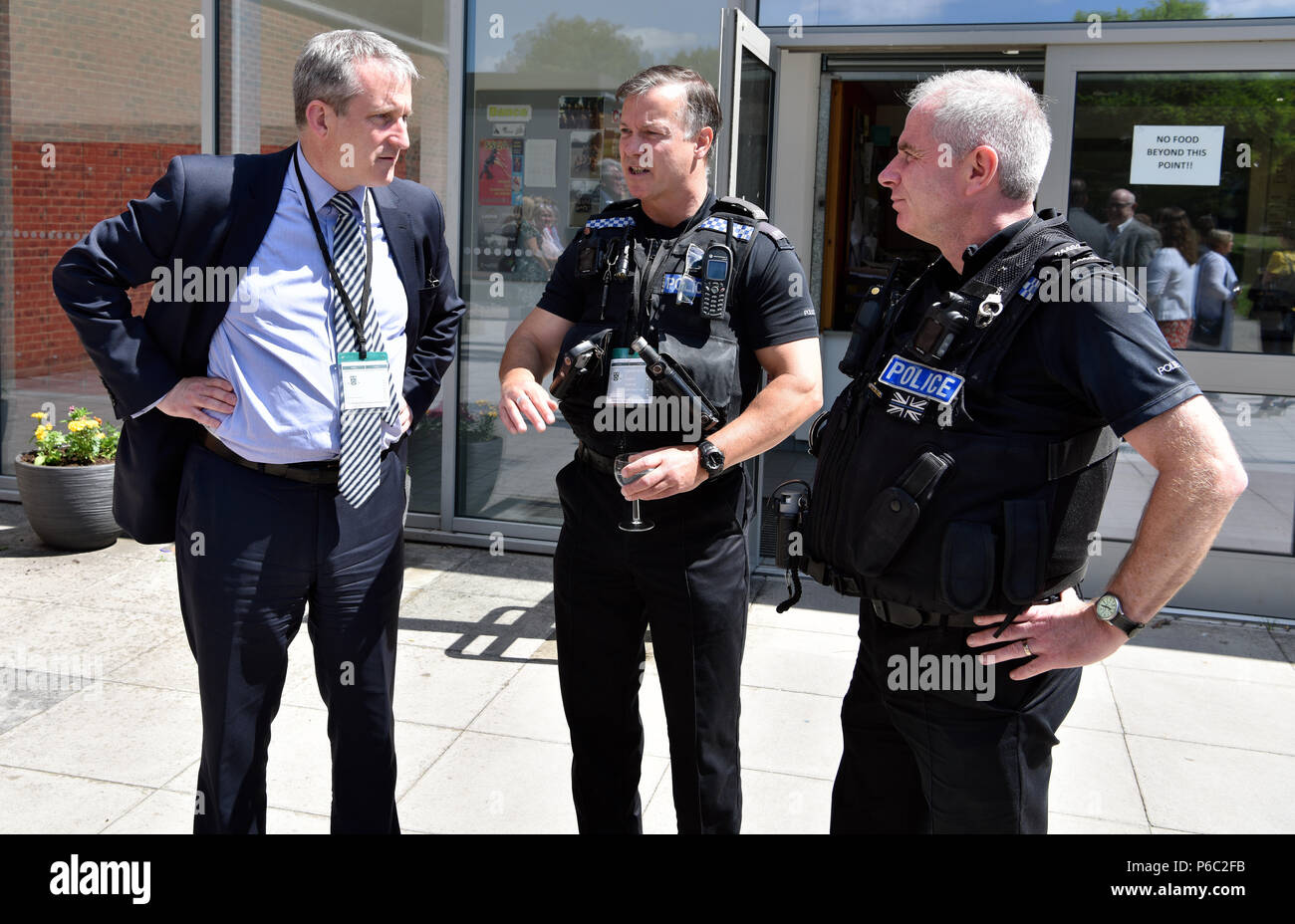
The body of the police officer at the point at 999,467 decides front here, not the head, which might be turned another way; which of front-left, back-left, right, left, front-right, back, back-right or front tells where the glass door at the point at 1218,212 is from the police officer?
back-right

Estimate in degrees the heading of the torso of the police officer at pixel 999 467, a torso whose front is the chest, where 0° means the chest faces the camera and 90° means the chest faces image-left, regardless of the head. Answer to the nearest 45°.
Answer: approximately 45°

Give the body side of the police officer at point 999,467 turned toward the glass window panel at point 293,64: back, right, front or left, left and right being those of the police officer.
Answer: right

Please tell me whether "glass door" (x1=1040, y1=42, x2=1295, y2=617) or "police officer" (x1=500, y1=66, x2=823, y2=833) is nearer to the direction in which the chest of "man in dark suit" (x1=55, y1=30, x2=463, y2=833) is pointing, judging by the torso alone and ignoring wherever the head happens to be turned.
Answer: the police officer

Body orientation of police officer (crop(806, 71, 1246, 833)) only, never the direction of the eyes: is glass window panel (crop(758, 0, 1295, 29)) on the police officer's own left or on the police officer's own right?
on the police officer's own right

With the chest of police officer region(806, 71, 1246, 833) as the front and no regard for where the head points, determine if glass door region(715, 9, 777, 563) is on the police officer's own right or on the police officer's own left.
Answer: on the police officer's own right

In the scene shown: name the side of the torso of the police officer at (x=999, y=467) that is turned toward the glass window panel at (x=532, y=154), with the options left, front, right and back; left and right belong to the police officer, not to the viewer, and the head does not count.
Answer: right

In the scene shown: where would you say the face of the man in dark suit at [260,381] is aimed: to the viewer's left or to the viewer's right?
to the viewer's right

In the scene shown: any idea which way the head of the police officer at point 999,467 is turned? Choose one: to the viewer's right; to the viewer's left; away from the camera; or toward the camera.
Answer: to the viewer's left

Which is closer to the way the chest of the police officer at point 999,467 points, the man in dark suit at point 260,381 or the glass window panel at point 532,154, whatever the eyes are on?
the man in dark suit

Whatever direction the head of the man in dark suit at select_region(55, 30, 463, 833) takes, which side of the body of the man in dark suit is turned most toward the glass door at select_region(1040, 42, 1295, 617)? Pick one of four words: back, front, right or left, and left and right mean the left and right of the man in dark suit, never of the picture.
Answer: left

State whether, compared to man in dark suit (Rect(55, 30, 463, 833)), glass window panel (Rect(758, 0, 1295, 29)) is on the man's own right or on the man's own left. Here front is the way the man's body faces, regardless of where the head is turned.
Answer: on the man's own left
